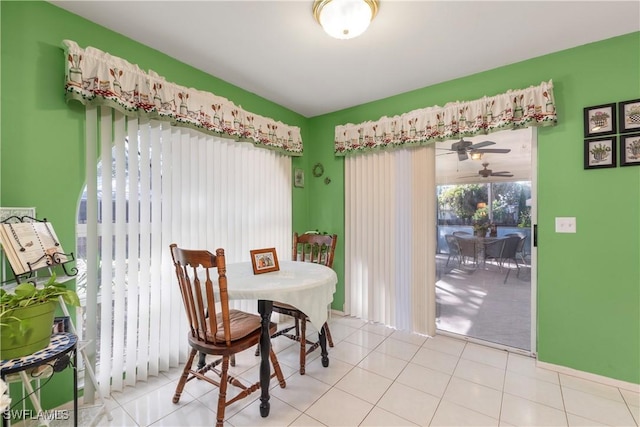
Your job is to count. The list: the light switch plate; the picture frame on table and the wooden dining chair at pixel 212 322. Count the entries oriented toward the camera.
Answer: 2

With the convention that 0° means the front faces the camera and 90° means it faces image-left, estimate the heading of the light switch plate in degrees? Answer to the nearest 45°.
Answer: approximately 0°

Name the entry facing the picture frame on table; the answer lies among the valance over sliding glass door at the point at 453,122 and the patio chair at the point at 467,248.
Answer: the valance over sliding glass door

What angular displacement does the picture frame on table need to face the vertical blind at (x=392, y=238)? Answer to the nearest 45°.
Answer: approximately 135° to its left

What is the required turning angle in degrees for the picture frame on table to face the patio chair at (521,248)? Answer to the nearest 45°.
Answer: approximately 90° to its left

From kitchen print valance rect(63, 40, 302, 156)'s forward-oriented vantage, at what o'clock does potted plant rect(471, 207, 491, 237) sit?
The potted plant is roughly at 11 o'clock from the kitchen print valance.

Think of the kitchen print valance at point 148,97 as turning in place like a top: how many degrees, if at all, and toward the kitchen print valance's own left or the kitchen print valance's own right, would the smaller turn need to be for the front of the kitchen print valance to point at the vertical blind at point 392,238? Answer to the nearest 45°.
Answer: approximately 45° to the kitchen print valance's own left

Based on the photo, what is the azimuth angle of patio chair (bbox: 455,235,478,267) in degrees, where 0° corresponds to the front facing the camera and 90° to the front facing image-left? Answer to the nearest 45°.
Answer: approximately 225°

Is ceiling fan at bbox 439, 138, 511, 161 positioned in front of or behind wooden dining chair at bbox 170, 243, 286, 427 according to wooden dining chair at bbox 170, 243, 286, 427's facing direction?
in front
